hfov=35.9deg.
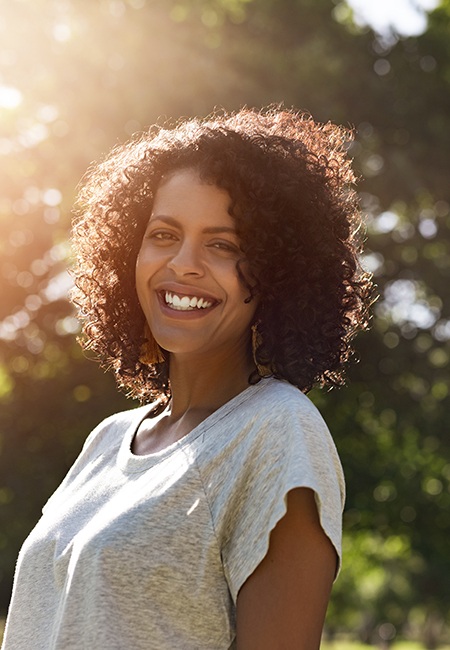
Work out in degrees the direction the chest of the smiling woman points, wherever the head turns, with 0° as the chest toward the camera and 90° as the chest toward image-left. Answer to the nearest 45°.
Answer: approximately 45°
